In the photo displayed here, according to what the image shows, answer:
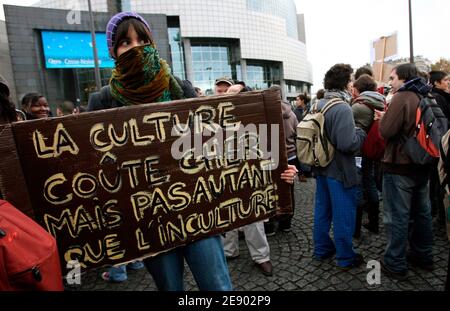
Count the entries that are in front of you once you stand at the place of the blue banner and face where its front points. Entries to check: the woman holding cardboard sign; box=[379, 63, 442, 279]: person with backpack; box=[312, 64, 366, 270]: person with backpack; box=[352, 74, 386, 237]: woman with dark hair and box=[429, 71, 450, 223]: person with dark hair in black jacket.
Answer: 5

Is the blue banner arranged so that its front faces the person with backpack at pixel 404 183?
yes

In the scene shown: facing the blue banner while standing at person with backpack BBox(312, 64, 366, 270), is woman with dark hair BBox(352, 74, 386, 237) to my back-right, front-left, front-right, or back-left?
front-right

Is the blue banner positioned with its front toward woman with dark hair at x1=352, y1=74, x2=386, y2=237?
yes

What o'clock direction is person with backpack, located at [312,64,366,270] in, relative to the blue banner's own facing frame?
The person with backpack is roughly at 12 o'clock from the blue banner.

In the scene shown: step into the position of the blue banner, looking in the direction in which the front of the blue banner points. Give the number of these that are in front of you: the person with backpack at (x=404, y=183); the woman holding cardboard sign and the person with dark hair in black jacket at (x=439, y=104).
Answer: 3

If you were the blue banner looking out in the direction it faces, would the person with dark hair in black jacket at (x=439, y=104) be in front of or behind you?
in front

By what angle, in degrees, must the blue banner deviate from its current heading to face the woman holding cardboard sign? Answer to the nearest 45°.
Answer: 0° — it already faces them

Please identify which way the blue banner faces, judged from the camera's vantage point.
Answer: facing the viewer

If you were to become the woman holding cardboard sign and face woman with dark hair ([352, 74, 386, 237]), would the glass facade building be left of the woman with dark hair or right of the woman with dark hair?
left

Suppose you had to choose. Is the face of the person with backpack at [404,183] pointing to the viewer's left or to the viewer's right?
to the viewer's left
